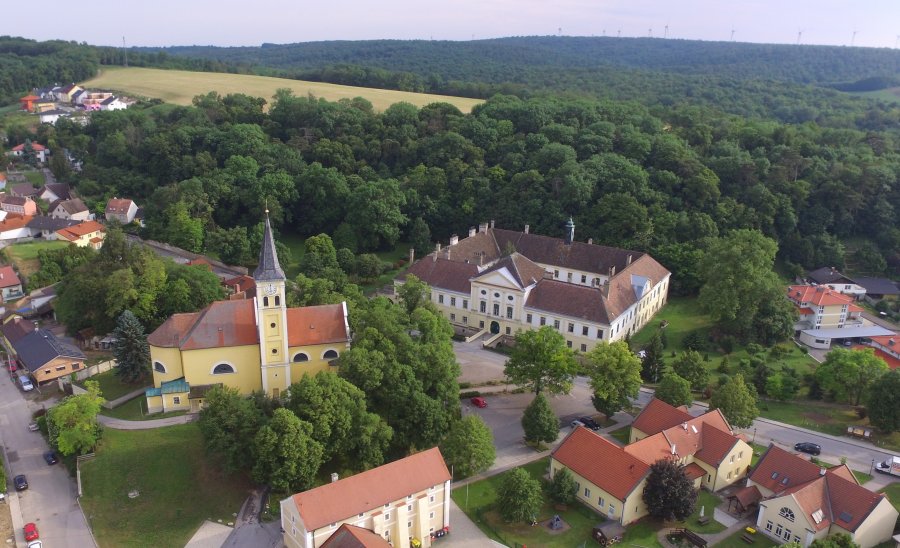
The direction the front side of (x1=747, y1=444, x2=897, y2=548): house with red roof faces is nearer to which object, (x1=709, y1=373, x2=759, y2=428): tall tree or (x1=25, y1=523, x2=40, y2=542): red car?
the red car

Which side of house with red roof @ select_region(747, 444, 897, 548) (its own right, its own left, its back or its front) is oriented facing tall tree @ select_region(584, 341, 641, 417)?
right

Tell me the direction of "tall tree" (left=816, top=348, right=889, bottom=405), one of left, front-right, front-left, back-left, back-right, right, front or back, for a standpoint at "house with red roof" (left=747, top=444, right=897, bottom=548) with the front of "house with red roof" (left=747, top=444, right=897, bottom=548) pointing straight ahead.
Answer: back-right

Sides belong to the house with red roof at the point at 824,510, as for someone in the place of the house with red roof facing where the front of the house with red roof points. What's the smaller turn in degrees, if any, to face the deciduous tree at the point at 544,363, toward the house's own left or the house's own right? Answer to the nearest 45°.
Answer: approximately 45° to the house's own right

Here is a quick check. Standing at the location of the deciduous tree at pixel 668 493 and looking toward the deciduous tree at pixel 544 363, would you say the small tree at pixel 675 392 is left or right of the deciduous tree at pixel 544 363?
right

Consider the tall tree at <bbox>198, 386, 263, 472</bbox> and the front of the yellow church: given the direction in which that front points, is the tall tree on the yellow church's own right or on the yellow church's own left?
on the yellow church's own right
